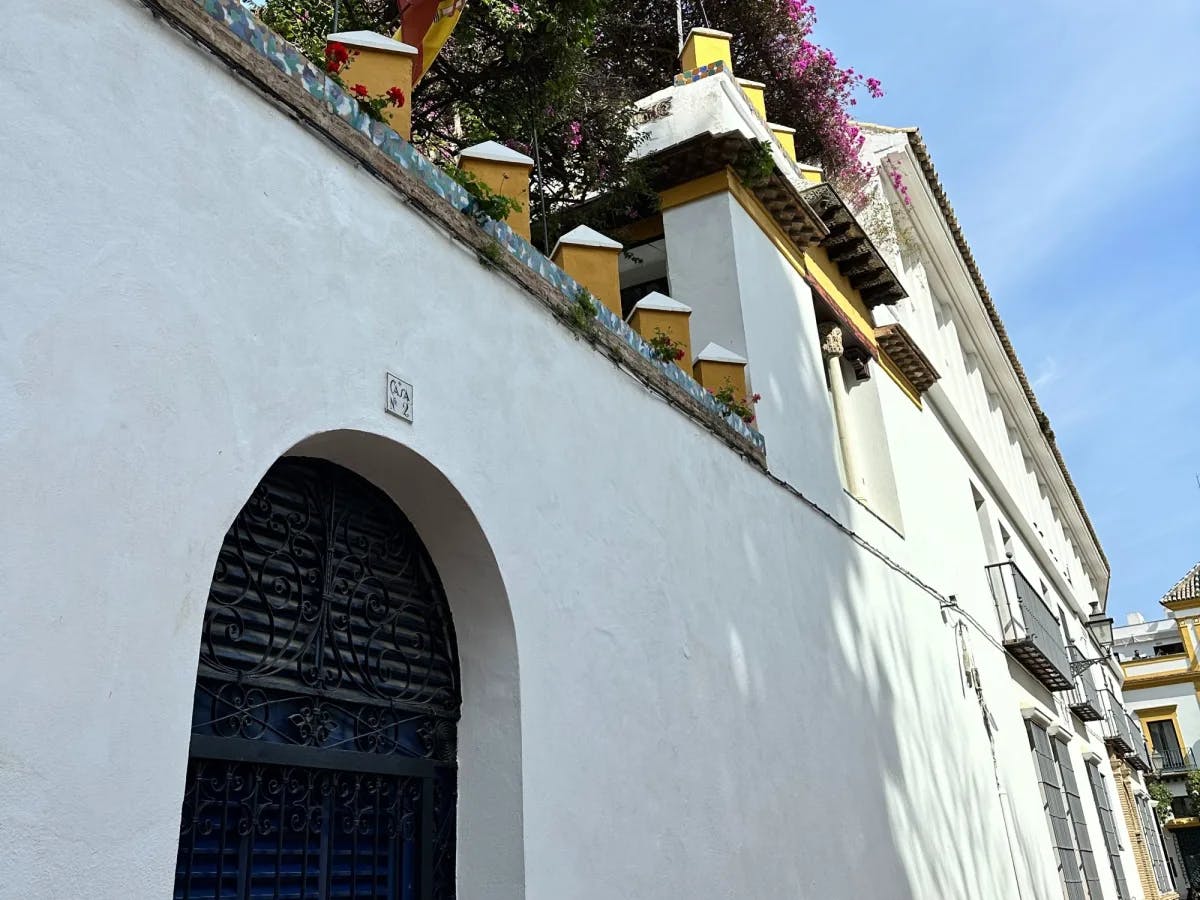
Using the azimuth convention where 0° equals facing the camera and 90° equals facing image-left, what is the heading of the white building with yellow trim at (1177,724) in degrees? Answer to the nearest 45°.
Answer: approximately 0°

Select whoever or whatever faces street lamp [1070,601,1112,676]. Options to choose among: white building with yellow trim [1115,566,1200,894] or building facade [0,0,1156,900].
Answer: the white building with yellow trim

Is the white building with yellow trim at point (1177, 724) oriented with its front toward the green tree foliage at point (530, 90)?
yes

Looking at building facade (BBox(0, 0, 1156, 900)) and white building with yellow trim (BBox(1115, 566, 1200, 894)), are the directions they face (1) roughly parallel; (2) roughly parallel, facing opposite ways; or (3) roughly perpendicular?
roughly perpendicular

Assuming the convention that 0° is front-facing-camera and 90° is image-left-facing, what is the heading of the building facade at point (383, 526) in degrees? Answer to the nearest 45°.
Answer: approximately 315°

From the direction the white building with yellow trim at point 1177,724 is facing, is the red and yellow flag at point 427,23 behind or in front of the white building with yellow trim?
in front

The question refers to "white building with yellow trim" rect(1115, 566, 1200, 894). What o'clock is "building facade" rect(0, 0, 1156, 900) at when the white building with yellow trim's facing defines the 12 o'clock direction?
The building facade is roughly at 12 o'clock from the white building with yellow trim.

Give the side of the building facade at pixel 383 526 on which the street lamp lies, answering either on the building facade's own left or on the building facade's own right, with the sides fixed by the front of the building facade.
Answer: on the building facade's own left

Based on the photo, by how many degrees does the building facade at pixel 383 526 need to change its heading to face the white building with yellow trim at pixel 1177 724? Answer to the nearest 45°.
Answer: approximately 90° to its left
